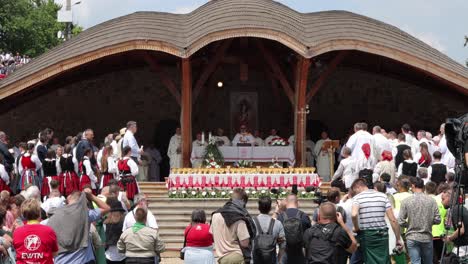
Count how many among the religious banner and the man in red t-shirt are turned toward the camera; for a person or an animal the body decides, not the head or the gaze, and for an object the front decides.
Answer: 1

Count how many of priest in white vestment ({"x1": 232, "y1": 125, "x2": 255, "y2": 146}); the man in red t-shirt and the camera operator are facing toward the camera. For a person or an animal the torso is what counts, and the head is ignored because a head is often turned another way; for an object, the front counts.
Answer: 1

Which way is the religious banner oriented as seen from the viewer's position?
toward the camera

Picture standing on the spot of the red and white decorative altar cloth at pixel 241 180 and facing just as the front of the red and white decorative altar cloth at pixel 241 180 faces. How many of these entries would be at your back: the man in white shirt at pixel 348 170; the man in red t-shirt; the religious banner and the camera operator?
1

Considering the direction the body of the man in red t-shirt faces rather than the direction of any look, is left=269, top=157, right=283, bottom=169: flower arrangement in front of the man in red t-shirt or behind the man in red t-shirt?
in front

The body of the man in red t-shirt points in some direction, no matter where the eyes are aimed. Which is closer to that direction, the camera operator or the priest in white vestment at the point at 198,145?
the priest in white vestment

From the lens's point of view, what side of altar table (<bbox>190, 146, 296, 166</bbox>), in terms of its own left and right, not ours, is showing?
front

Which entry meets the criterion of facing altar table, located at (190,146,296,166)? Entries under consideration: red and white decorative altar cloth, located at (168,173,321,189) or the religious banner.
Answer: the religious banner

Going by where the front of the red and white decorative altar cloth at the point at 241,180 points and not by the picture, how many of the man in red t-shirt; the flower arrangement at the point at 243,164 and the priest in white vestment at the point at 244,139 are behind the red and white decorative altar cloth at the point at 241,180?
2

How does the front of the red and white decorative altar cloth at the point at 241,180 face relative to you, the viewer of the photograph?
facing the viewer

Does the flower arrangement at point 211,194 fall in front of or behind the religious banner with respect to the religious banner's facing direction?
in front

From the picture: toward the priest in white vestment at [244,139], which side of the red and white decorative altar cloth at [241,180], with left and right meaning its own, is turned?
back

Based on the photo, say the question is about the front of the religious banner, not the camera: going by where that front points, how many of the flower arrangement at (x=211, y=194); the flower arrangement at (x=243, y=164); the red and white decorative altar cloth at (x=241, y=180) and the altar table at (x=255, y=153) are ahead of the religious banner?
4

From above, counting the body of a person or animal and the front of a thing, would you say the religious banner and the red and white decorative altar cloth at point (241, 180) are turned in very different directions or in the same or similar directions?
same or similar directions

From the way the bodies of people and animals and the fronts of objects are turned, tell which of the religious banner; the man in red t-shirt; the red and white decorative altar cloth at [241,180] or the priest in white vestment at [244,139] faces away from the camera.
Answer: the man in red t-shirt

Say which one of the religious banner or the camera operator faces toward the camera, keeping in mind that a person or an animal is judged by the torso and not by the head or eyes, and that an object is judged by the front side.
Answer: the religious banner

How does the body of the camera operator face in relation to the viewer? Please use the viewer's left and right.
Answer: facing to the left of the viewer

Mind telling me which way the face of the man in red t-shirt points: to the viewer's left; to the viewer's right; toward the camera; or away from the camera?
away from the camera
